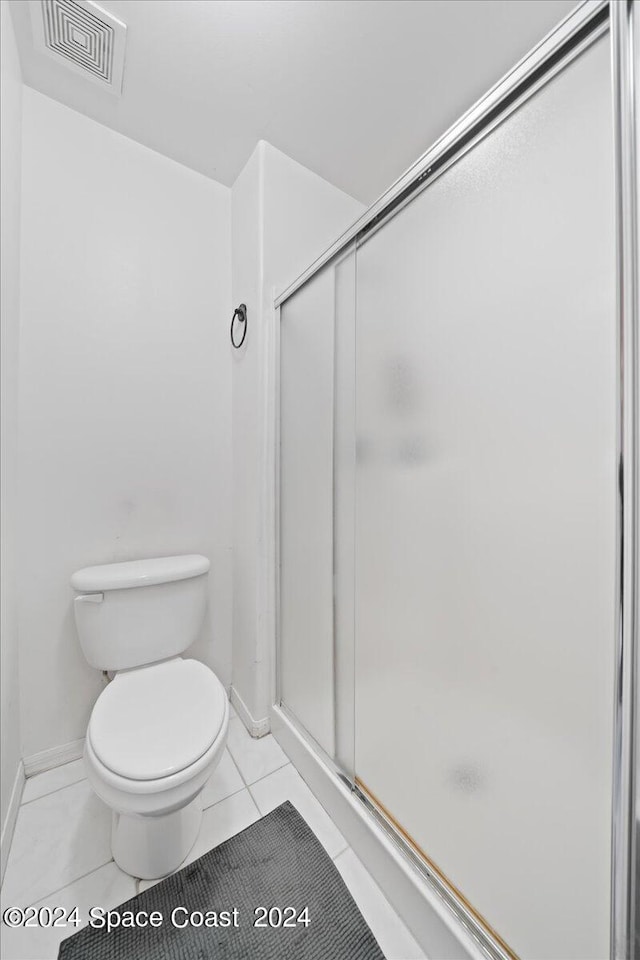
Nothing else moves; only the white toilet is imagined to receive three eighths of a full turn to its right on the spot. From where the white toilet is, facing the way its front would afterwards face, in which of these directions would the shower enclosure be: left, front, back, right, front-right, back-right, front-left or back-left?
back

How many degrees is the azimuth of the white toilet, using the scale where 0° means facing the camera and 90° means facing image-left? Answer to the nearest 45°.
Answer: approximately 0°
